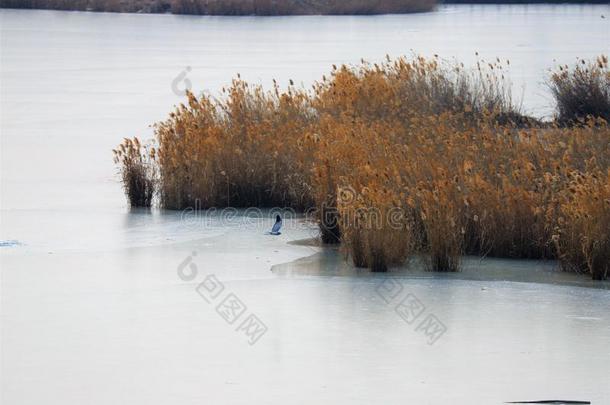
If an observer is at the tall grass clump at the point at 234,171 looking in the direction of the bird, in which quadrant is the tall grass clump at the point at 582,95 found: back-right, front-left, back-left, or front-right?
back-left

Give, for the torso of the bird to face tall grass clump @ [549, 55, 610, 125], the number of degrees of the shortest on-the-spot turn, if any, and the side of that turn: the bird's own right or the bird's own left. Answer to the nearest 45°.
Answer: approximately 45° to the bird's own left

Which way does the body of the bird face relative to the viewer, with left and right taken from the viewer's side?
facing to the right of the viewer

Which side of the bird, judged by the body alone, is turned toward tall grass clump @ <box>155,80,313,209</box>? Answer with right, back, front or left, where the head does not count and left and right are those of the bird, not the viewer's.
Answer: left
